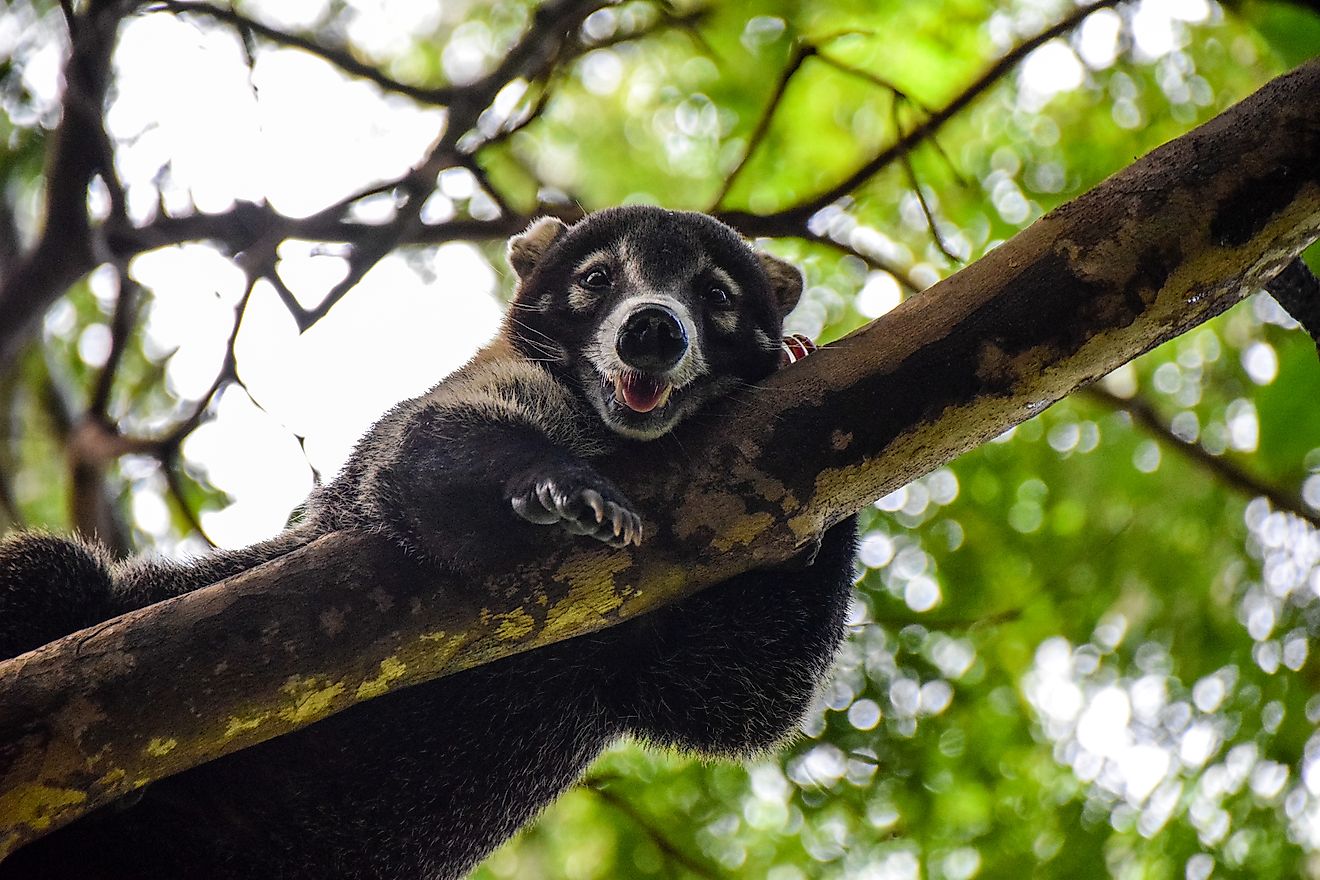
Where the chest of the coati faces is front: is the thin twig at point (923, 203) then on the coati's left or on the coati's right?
on the coati's left

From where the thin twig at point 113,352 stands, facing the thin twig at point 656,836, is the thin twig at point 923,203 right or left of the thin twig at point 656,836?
left

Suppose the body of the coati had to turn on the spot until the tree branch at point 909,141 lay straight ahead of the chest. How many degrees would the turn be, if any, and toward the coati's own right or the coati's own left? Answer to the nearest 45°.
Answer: approximately 90° to the coati's own left

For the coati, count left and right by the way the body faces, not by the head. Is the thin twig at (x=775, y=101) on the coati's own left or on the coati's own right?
on the coati's own left

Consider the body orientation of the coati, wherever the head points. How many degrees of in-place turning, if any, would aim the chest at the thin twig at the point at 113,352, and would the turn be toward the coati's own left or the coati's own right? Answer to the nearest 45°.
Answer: approximately 135° to the coati's own left

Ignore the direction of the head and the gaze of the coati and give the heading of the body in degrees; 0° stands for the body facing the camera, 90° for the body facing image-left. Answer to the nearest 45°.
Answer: approximately 315°

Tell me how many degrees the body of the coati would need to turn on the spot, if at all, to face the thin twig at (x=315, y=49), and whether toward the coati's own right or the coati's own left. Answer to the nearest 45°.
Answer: approximately 135° to the coati's own left
